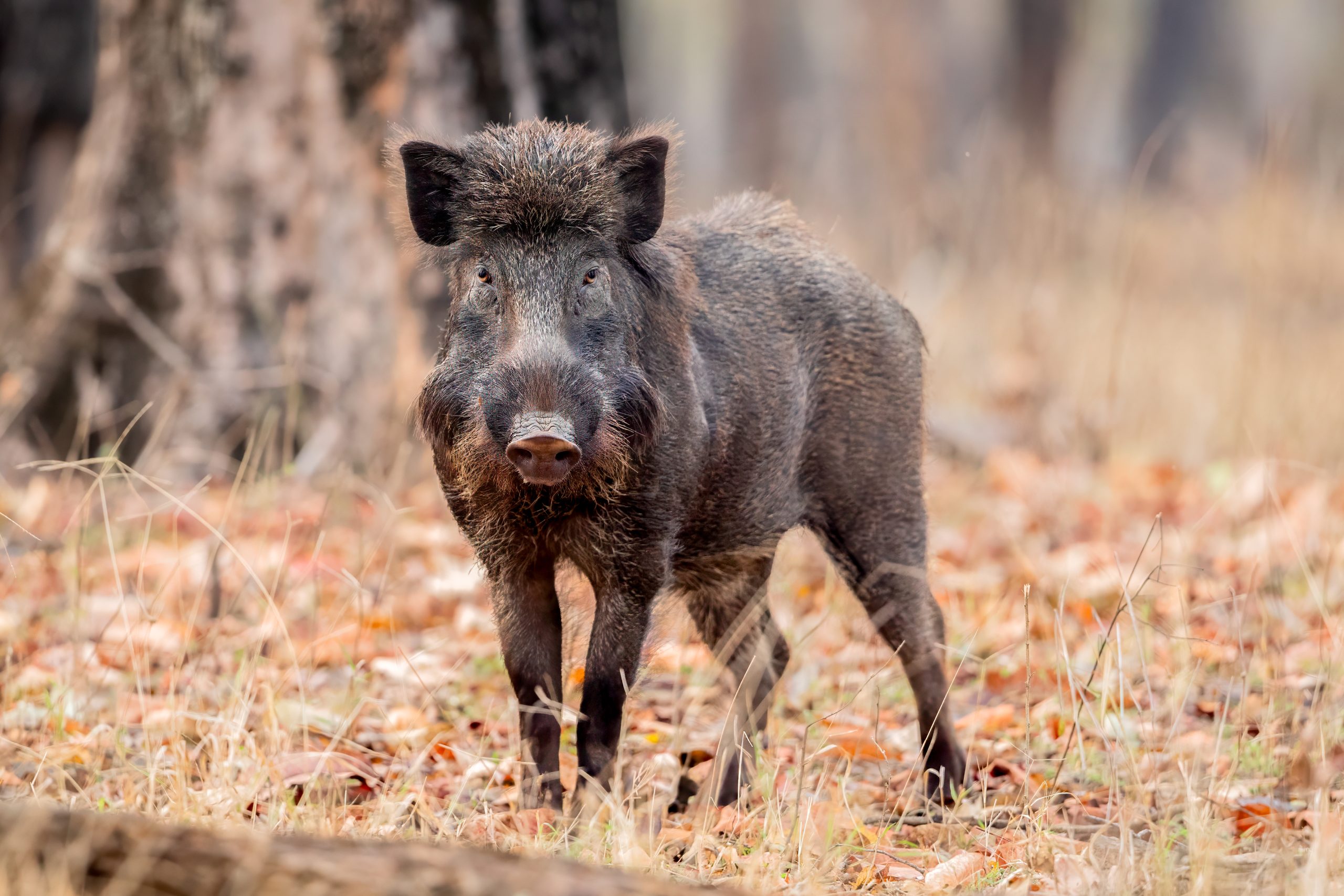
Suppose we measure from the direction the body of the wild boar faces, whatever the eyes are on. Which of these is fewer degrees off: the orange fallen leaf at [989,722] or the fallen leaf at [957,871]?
the fallen leaf

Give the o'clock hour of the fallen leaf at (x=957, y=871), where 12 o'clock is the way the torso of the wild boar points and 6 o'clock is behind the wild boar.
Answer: The fallen leaf is roughly at 9 o'clock from the wild boar.

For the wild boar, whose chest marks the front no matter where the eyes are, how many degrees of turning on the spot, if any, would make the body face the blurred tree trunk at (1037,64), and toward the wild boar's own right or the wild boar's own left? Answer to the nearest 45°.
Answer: approximately 135° to the wild boar's own right

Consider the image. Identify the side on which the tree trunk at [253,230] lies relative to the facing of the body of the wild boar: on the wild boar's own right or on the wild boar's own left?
on the wild boar's own right

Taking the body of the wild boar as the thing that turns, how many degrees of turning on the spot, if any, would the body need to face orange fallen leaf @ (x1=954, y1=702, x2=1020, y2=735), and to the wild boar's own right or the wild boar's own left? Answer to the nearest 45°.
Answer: approximately 180°

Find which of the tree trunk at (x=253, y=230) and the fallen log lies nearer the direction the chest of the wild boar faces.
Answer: the fallen log

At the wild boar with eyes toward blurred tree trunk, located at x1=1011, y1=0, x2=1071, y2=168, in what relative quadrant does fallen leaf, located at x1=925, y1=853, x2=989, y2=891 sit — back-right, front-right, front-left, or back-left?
back-right

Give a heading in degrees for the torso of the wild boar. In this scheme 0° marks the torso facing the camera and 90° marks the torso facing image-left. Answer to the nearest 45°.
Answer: approximately 45°

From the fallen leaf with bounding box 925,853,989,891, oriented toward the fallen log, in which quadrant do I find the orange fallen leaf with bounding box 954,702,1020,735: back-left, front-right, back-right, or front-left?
back-right

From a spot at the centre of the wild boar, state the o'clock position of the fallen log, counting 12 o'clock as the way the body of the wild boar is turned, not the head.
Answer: The fallen log is roughly at 11 o'clock from the wild boar.

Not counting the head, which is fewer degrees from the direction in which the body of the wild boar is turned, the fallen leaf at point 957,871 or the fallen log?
the fallen log
